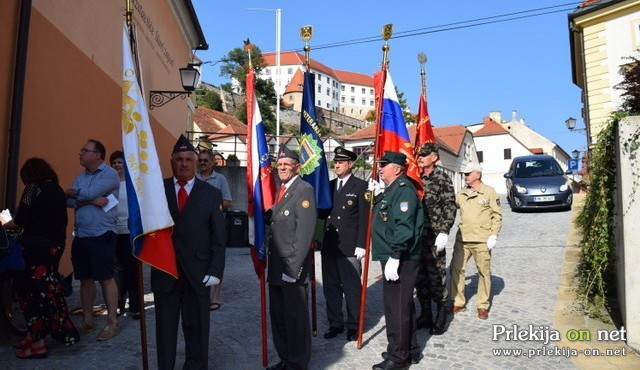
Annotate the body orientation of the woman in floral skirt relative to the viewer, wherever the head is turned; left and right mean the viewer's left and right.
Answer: facing to the left of the viewer

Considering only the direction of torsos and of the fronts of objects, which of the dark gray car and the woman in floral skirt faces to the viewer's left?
the woman in floral skirt

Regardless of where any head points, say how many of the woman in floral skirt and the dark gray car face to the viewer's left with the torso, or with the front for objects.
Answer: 1

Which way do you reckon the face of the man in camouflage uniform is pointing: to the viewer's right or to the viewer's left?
to the viewer's left

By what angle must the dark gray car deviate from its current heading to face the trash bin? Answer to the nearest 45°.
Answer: approximately 45° to its right

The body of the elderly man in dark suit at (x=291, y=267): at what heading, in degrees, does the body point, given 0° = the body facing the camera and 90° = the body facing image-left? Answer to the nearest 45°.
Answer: approximately 45°

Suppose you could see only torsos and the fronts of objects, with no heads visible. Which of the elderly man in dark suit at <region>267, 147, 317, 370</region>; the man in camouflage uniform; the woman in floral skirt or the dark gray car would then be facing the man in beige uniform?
the dark gray car
